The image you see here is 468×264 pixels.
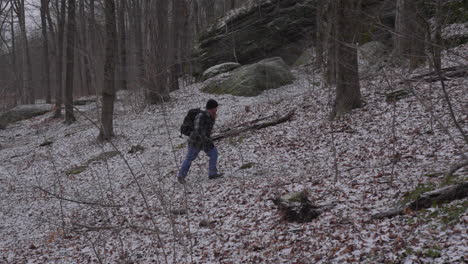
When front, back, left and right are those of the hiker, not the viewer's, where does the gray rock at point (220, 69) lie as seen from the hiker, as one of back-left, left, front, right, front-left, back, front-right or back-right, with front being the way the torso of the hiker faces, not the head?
left

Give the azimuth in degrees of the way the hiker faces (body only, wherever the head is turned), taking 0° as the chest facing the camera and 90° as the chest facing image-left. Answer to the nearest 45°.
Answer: approximately 270°

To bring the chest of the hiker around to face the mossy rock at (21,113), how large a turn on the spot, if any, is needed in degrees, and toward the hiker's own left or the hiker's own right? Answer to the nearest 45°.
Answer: approximately 135° to the hiker's own left

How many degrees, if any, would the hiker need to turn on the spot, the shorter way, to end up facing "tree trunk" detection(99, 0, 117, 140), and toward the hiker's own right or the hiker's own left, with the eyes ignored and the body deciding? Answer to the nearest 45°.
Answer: approximately 135° to the hiker's own left

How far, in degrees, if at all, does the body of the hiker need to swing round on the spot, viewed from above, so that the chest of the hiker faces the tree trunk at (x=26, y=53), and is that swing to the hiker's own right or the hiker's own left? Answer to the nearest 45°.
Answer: approximately 135° to the hiker's own left

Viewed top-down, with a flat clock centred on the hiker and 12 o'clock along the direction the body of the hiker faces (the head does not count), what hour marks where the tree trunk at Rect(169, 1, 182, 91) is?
The tree trunk is roughly at 9 o'clock from the hiker.

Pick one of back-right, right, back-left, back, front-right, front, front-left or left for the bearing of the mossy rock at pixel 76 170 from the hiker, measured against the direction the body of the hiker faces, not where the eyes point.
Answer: back-left

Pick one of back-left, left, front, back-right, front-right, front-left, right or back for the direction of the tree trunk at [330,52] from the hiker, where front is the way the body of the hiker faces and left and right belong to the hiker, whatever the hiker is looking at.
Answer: front-left

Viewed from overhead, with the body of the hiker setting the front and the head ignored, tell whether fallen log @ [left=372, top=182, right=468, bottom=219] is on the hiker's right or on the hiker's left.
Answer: on the hiker's right

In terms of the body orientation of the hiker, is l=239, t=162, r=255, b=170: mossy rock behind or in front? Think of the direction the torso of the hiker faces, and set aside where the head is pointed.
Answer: in front

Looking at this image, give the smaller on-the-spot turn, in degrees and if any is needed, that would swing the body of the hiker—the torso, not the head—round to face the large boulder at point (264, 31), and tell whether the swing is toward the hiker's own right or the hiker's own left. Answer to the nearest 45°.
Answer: approximately 90° to the hiker's own left

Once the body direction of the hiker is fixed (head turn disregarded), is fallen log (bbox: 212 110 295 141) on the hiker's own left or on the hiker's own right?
on the hiker's own left
